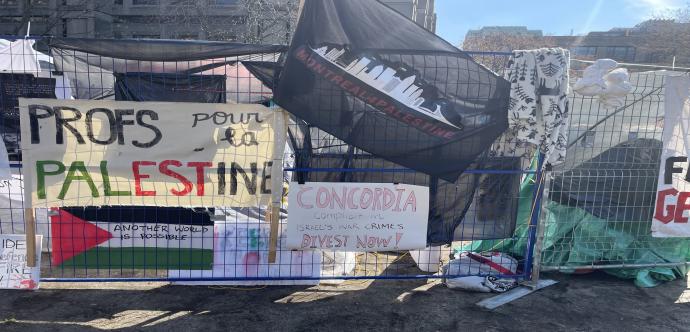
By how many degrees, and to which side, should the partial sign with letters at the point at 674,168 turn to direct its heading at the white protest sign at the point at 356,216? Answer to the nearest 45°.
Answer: approximately 45° to its right

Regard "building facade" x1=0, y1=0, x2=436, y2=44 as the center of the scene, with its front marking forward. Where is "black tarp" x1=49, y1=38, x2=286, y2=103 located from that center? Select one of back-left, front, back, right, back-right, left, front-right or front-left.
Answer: front

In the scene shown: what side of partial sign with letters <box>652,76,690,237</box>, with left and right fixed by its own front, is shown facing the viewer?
front

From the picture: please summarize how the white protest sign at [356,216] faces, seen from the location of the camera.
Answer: facing the viewer

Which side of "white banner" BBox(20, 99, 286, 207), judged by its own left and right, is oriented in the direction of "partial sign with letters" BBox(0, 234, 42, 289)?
right

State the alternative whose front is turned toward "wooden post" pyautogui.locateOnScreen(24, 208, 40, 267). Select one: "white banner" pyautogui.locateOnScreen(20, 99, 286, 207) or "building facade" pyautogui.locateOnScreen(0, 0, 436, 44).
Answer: the building facade

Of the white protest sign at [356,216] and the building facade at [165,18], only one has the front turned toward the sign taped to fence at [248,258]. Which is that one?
the building facade

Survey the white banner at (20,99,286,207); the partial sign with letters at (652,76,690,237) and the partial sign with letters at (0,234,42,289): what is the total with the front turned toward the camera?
3

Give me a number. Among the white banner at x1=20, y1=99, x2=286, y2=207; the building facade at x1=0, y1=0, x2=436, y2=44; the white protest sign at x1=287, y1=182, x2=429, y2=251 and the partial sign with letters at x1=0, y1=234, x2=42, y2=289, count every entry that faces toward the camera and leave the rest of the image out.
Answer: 4

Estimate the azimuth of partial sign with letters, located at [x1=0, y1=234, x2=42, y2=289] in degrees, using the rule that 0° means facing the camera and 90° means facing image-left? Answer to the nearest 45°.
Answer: approximately 0°

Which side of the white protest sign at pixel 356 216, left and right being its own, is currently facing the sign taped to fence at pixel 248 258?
right

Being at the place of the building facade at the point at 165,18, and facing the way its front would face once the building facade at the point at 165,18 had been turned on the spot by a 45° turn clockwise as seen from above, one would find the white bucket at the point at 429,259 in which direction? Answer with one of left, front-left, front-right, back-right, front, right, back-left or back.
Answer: front-left

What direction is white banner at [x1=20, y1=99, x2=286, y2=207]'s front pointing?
toward the camera
